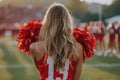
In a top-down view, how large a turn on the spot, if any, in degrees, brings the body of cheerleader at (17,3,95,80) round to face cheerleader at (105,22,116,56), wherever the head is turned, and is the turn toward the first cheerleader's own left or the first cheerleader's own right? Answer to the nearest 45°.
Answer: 0° — they already face them

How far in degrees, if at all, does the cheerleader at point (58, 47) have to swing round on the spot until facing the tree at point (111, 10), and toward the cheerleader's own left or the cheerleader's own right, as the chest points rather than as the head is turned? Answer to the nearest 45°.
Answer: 0° — they already face it

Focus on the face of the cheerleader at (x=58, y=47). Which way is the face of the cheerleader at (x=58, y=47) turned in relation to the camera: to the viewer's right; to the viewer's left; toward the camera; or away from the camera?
away from the camera

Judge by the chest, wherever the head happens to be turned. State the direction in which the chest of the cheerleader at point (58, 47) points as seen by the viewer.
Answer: away from the camera
